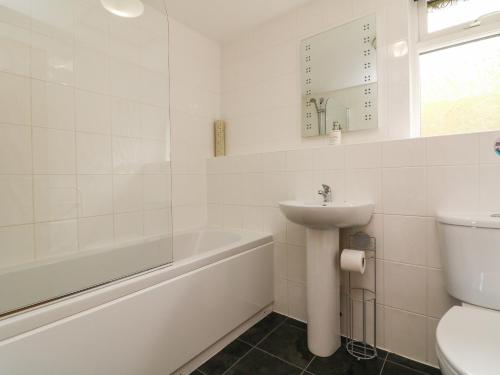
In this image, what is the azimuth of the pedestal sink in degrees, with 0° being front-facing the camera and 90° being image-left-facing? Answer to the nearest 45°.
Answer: approximately 0°

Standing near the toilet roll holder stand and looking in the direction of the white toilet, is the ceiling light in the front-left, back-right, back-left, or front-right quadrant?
back-right

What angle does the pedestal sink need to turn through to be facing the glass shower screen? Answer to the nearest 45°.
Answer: approximately 90° to its right

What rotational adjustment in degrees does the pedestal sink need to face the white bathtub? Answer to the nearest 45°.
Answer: approximately 45° to its right
